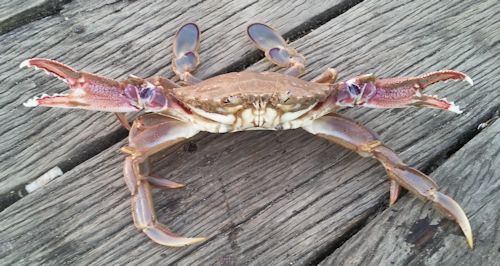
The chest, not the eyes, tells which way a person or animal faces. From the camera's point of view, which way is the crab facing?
toward the camera
